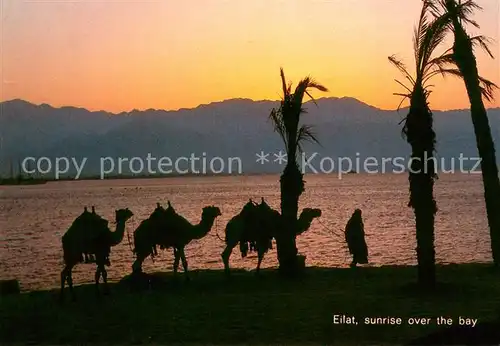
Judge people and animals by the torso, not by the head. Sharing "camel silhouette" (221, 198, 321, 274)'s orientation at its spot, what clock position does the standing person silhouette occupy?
The standing person silhouette is roughly at 11 o'clock from the camel silhouette.

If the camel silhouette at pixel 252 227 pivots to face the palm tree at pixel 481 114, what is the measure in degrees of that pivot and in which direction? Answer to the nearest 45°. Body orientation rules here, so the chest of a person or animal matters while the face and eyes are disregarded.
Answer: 0° — it already faces it

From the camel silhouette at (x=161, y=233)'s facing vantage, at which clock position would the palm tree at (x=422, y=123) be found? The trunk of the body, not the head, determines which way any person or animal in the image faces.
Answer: The palm tree is roughly at 1 o'clock from the camel silhouette.

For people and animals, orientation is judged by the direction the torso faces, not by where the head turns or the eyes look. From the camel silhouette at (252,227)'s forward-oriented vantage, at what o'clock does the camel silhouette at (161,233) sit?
the camel silhouette at (161,233) is roughly at 5 o'clock from the camel silhouette at (252,227).

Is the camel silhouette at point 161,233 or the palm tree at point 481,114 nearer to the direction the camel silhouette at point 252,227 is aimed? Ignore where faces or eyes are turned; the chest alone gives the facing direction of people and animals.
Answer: the palm tree

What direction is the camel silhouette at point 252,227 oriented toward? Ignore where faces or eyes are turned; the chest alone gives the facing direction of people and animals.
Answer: to the viewer's right

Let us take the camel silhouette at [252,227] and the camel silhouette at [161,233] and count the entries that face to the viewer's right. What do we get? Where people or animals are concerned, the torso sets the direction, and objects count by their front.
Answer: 2

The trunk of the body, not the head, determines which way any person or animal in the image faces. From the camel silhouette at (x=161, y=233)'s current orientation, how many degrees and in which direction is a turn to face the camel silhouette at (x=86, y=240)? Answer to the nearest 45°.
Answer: approximately 135° to its right

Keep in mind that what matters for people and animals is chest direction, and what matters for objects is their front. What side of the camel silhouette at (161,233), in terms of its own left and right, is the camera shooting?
right
